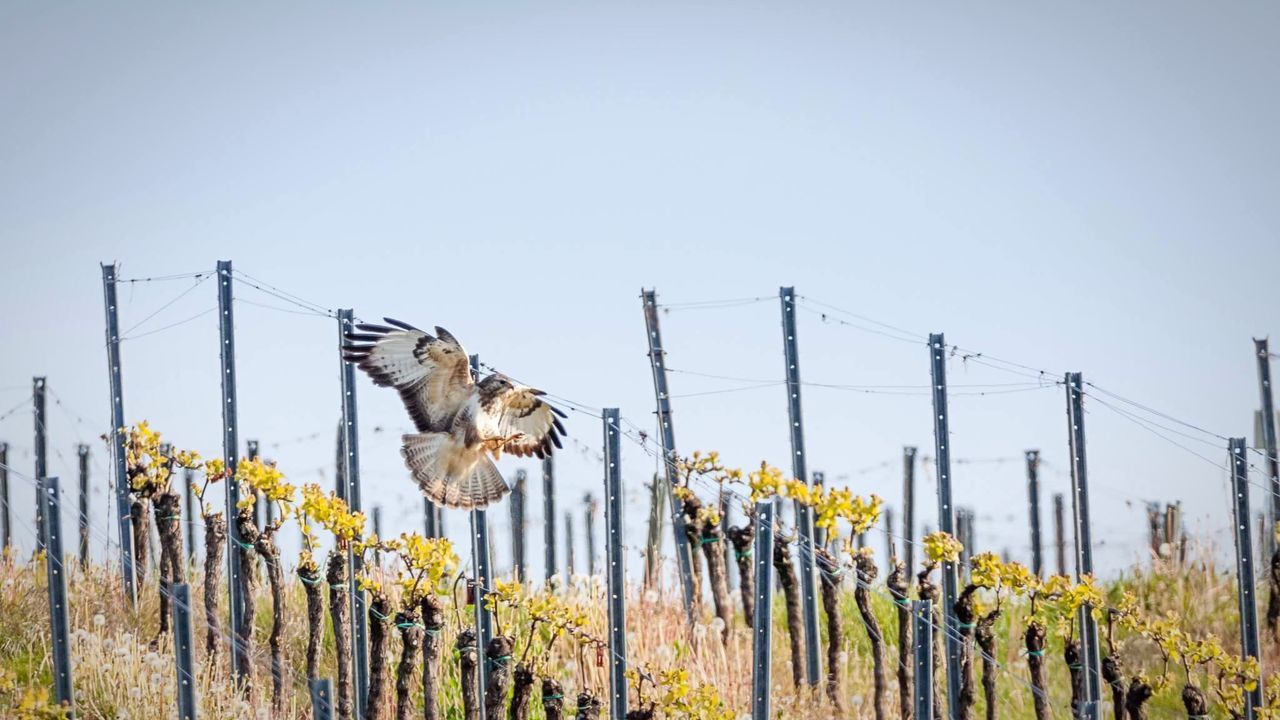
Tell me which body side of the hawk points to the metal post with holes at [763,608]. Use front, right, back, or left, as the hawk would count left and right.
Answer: front

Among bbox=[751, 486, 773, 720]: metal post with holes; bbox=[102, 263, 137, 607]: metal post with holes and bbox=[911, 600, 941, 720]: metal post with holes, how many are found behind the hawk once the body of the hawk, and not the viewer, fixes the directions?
1

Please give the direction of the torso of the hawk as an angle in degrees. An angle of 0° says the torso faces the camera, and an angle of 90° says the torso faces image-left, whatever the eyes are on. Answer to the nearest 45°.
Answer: approximately 315°

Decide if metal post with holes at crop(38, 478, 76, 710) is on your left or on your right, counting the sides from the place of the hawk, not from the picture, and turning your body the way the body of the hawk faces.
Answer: on your right

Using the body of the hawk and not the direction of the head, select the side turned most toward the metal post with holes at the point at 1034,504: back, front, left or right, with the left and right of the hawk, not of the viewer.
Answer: left

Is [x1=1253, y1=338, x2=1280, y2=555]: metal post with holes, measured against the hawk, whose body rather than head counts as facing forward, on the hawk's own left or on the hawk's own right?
on the hawk's own left
